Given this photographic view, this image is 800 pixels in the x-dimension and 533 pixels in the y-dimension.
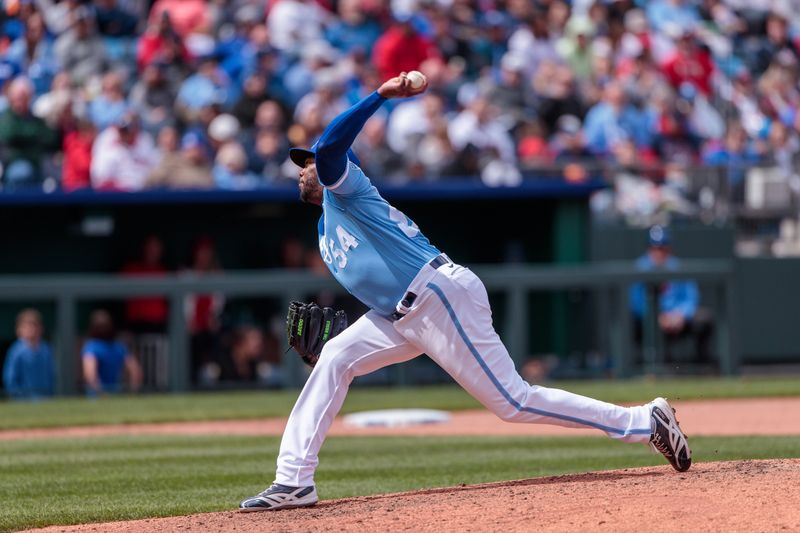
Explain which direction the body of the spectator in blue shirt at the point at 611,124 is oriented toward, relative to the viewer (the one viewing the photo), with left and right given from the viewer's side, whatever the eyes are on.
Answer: facing the viewer

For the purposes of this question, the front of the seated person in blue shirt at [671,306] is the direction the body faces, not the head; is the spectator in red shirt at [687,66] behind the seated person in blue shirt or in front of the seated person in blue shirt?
behind

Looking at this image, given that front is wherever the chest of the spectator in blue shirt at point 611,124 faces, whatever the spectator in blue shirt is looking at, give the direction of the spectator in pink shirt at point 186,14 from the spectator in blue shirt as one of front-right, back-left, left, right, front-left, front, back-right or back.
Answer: right

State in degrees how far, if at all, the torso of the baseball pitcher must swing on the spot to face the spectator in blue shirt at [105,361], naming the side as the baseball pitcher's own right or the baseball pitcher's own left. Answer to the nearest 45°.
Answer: approximately 45° to the baseball pitcher's own right

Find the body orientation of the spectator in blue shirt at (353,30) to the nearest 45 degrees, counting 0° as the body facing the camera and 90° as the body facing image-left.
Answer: approximately 0°

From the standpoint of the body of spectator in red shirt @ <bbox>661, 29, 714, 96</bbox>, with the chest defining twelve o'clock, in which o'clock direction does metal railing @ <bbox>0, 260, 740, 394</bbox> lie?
The metal railing is roughly at 1 o'clock from the spectator in red shirt.

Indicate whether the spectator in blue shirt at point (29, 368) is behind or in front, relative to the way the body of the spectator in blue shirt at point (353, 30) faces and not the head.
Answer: in front

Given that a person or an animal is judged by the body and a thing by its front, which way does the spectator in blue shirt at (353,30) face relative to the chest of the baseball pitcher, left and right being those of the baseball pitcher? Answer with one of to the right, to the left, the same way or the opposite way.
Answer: to the left

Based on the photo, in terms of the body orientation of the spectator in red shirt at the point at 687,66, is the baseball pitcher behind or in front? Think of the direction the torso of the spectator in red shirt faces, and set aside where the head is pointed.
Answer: in front

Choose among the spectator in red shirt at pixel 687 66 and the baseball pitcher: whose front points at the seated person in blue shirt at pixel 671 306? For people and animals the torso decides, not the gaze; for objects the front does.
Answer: the spectator in red shirt

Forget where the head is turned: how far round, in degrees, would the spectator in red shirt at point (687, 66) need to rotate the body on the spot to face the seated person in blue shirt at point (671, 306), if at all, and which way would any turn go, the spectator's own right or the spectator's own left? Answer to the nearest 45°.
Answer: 0° — they already face them

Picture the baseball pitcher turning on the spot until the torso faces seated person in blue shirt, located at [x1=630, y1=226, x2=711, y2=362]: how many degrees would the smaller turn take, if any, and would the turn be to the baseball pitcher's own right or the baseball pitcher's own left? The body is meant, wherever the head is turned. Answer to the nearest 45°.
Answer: approximately 90° to the baseball pitcher's own right

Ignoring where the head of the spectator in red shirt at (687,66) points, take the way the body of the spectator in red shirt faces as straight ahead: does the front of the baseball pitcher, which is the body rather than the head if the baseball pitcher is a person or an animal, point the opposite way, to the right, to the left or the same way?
to the right

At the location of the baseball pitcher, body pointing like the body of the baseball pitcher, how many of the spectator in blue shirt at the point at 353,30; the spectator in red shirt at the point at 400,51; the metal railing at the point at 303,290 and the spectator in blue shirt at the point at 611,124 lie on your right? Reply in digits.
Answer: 4
